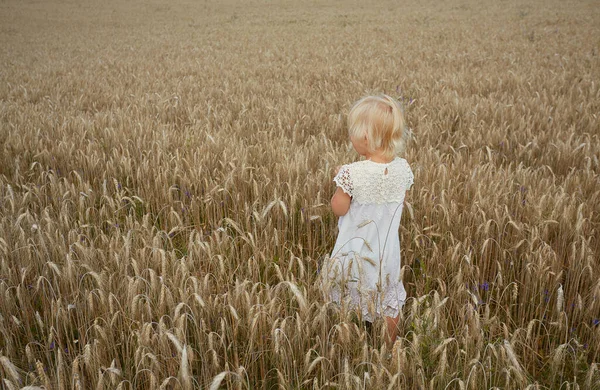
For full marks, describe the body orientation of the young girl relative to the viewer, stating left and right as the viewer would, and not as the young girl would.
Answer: facing away from the viewer and to the left of the viewer

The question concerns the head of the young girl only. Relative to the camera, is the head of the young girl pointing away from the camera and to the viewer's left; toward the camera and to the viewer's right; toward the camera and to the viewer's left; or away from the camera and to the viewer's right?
away from the camera and to the viewer's left
